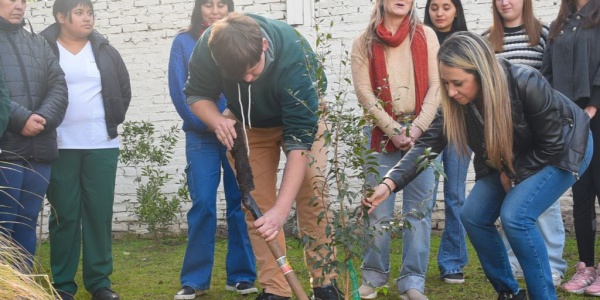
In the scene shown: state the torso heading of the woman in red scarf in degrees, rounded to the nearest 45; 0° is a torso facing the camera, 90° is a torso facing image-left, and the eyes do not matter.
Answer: approximately 0°

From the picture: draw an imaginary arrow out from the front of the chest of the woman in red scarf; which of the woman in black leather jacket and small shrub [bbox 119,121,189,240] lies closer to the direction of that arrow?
the woman in black leather jacket

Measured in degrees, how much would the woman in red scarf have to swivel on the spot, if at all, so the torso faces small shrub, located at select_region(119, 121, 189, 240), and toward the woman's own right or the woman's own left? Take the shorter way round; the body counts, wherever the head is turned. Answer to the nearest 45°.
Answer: approximately 135° to the woman's own right

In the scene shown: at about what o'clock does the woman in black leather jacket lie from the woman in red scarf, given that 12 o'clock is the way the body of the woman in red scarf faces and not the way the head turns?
The woman in black leather jacket is roughly at 11 o'clock from the woman in red scarf.
